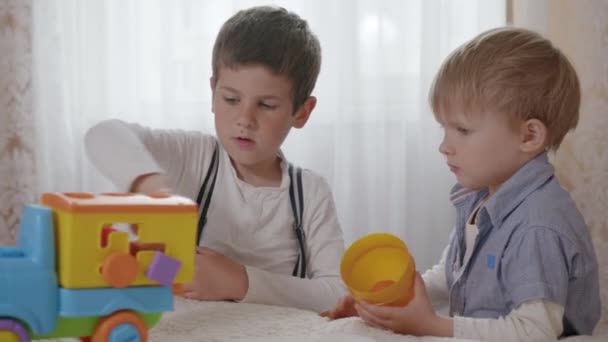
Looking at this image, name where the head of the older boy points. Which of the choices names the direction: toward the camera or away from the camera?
toward the camera

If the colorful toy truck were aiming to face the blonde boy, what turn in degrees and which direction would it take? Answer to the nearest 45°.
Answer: approximately 135° to its right

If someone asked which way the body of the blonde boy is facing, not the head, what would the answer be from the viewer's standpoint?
to the viewer's left

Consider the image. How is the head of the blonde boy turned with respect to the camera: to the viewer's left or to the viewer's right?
to the viewer's left

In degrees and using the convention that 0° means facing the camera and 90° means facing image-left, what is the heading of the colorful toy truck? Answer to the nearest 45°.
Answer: approximately 90°

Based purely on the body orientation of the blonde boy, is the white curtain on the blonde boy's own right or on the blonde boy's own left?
on the blonde boy's own right

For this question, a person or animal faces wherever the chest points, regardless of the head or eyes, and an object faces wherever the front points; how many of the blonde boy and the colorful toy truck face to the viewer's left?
2

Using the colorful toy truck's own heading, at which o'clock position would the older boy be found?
The older boy is roughly at 4 o'clock from the colorful toy truck.

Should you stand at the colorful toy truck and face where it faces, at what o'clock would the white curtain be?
The white curtain is roughly at 4 o'clock from the colorful toy truck.
